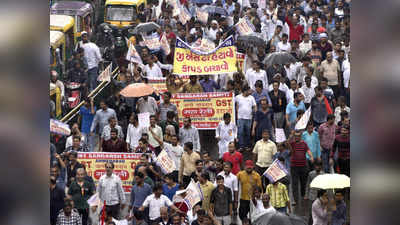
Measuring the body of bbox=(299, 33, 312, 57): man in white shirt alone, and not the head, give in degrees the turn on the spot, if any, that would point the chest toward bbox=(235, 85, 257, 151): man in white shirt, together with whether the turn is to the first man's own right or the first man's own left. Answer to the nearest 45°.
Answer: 0° — they already face them

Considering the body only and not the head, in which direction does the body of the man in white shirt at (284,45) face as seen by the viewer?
toward the camera

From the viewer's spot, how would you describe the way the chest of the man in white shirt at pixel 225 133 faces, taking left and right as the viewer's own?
facing the viewer

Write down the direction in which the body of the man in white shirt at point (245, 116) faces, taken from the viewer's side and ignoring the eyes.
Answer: toward the camera

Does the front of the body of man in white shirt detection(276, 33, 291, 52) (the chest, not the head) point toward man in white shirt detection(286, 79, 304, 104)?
yes

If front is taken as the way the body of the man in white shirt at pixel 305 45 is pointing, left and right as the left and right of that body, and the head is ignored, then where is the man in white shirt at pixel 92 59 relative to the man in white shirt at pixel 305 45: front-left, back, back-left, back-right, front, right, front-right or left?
right

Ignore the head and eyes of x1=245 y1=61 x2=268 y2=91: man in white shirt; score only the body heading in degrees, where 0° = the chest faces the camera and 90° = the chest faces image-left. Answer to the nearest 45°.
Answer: approximately 0°

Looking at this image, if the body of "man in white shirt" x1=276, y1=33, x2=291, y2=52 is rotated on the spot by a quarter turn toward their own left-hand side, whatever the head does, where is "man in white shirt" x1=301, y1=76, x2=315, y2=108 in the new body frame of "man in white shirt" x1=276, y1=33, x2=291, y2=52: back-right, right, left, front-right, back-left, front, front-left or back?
right

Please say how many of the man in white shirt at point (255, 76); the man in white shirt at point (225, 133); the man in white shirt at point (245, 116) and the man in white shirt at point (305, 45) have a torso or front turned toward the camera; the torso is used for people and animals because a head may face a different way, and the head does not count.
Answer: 4
